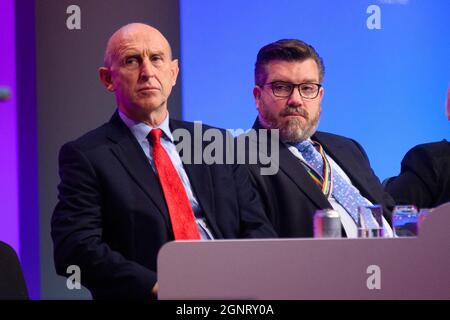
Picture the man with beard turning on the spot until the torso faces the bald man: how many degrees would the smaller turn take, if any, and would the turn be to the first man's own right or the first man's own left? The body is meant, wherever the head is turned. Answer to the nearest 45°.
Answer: approximately 90° to the first man's own right

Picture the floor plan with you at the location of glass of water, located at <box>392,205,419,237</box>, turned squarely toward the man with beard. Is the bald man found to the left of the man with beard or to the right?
left

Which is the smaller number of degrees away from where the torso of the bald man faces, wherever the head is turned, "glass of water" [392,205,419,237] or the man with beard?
the glass of water

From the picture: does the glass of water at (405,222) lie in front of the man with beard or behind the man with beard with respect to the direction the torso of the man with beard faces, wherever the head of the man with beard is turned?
in front

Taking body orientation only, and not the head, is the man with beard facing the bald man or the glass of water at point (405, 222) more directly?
the glass of water

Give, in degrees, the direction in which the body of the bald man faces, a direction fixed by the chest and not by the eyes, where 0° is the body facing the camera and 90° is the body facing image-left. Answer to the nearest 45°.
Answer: approximately 315°
